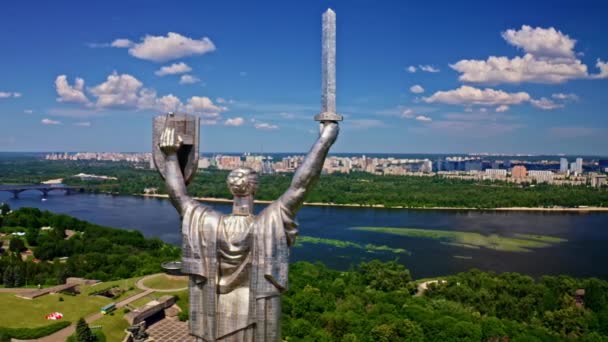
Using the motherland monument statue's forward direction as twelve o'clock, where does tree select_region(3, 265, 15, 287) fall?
The tree is roughly at 11 o'clock from the motherland monument statue.

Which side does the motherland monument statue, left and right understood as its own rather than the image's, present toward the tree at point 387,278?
front

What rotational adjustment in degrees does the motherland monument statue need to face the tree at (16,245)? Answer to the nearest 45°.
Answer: approximately 45° to its left

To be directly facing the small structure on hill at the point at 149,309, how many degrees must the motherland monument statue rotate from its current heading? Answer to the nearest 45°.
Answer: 0° — it already faces it

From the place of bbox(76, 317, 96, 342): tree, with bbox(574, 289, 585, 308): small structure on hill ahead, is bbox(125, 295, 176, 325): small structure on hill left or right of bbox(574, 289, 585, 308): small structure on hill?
left

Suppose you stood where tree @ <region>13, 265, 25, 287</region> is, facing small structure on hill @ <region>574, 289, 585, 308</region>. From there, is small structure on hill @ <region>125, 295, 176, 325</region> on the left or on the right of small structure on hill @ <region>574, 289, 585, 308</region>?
right

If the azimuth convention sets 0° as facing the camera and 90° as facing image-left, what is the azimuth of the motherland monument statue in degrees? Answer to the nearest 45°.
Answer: approximately 180°
